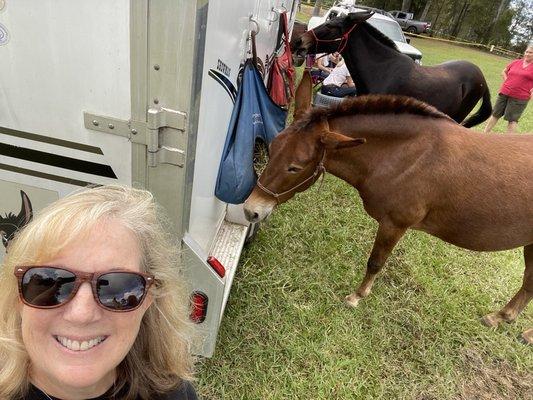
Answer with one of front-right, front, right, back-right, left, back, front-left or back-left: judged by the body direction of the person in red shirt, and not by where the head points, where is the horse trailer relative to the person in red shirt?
front

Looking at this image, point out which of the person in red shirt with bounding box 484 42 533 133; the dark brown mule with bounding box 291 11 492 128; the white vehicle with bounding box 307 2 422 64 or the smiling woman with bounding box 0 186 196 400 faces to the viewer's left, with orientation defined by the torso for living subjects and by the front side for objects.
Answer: the dark brown mule

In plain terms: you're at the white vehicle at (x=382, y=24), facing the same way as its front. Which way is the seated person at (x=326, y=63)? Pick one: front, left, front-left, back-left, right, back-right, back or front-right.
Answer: front-right

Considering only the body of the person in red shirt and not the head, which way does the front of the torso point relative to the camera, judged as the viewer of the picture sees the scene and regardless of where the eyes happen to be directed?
toward the camera

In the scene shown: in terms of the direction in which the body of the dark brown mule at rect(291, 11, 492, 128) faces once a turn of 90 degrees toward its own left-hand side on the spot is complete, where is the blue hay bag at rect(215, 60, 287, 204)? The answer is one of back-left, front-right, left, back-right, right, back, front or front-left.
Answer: front

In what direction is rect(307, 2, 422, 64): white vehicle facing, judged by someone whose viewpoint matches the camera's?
facing the viewer and to the right of the viewer

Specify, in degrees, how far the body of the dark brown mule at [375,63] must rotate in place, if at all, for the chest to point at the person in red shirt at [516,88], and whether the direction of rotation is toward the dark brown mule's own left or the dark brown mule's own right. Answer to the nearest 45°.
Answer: approximately 135° to the dark brown mule's own right

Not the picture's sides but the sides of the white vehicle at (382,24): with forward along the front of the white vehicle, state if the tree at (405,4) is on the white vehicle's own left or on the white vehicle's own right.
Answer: on the white vehicle's own left

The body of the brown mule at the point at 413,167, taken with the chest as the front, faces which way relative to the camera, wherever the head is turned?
to the viewer's left

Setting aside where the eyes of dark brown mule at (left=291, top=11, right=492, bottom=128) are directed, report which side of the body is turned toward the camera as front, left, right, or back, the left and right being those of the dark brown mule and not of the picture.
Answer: left

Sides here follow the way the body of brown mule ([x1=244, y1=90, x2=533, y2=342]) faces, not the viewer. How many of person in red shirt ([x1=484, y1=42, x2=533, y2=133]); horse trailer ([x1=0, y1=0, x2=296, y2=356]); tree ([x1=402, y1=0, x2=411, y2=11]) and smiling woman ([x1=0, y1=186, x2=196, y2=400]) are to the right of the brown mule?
2

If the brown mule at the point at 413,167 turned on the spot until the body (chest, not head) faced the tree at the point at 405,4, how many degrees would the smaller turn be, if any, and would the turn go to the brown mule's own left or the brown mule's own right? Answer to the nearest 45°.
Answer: approximately 90° to the brown mule's own right

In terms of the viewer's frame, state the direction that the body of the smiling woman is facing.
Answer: toward the camera
